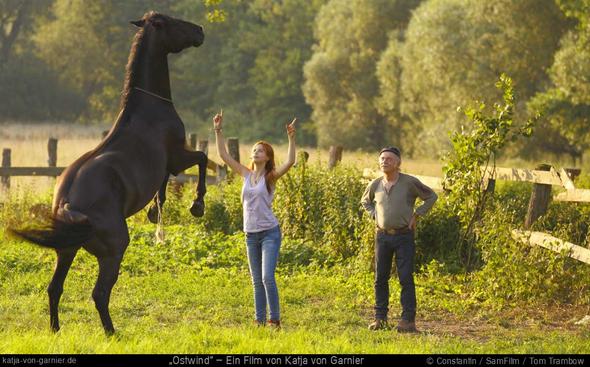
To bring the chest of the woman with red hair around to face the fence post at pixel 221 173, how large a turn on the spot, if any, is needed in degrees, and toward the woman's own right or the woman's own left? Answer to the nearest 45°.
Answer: approximately 135° to the woman's own right

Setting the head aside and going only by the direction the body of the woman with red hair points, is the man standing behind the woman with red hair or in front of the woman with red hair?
behind

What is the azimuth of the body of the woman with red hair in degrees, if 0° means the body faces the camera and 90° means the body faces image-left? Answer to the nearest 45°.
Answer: approximately 45°

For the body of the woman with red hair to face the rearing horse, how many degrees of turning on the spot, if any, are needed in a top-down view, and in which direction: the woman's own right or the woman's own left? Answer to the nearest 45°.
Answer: approximately 45° to the woman's own right

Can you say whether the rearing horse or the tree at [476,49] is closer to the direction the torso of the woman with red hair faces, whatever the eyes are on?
the rearing horse

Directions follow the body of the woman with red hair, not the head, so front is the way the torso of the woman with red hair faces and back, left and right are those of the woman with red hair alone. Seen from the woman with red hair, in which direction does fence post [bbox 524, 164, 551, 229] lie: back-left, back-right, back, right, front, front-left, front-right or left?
back

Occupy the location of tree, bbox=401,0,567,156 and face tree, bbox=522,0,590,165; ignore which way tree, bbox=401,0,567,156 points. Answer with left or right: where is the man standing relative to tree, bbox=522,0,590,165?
right

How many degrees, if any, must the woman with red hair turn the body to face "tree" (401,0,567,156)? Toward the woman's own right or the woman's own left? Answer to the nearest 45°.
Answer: approximately 135° to the woman's own right
